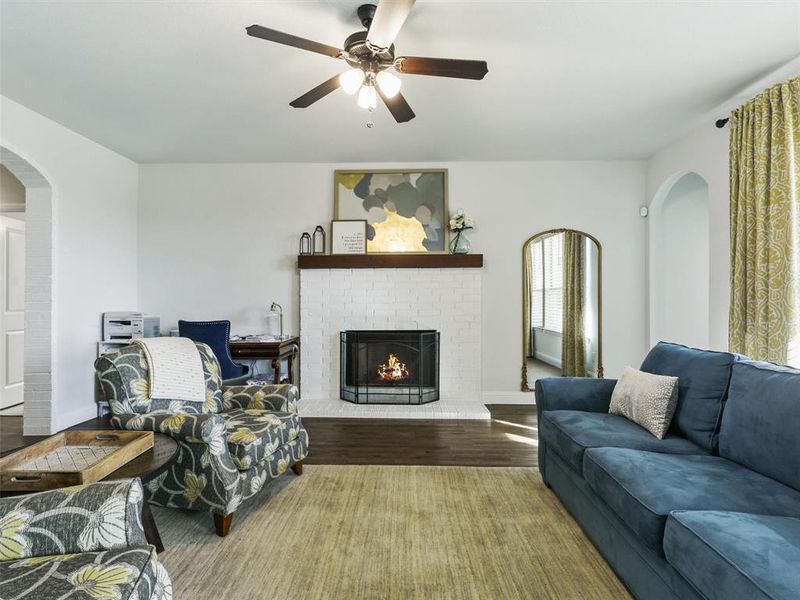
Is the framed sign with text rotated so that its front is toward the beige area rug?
yes

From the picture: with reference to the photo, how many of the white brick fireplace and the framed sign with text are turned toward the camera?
2

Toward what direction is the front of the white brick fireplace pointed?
toward the camera

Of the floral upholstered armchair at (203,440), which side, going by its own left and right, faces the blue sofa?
front

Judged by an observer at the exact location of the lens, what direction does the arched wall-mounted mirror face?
facing the viewer

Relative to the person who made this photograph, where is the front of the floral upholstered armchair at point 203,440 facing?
facing the viewer and to the right of the viewer

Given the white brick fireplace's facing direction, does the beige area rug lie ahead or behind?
ahead

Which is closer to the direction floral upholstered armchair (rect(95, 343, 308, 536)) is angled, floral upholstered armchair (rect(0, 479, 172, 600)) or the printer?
the floral upholstered armchair

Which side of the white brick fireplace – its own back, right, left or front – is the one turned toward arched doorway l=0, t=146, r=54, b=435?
right

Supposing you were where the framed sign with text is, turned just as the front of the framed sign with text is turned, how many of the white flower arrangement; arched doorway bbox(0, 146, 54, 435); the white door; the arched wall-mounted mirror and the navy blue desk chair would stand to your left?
2
